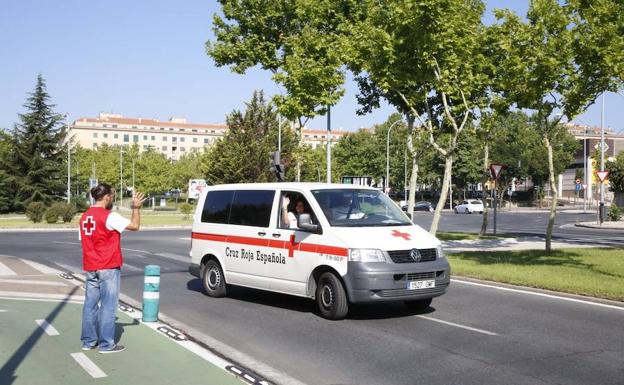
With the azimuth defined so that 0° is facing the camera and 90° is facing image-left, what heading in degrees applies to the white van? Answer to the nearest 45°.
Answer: approximately 315°

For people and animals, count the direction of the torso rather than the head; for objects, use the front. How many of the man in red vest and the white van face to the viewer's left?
0

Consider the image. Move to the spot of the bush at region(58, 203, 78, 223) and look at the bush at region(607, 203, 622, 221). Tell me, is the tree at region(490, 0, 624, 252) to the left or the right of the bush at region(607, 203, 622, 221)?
right

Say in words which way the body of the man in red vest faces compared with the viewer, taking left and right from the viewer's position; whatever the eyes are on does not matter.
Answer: facing away from the viewer and to the right of the viewer

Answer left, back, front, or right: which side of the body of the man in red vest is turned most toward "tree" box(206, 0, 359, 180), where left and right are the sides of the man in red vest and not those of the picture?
front

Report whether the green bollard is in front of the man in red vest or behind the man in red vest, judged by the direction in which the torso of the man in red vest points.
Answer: in front

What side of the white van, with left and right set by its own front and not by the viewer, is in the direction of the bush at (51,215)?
back

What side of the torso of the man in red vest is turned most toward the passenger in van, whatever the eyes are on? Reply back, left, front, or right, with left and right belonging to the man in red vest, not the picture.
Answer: front

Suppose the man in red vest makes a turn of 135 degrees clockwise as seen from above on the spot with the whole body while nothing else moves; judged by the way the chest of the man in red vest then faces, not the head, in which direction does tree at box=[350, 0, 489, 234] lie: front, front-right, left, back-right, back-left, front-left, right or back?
back-left

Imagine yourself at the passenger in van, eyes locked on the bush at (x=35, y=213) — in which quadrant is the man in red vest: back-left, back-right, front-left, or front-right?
back-left
